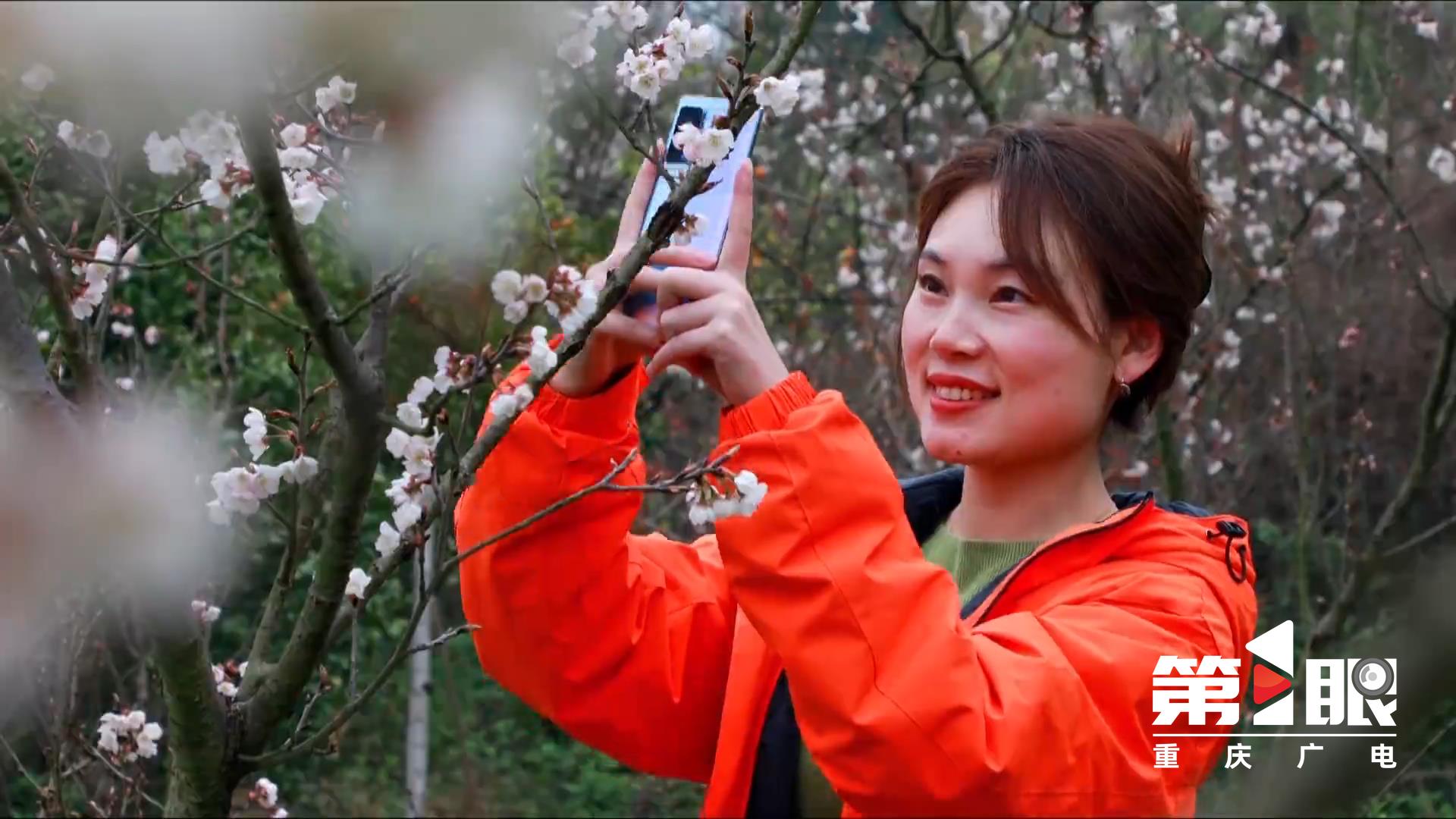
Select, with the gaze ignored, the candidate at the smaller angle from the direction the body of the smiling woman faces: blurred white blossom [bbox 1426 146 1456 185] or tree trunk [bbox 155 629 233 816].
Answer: the tree trunk

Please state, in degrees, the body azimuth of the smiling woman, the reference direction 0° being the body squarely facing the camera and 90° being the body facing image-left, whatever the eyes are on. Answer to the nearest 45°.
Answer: approximately 45°

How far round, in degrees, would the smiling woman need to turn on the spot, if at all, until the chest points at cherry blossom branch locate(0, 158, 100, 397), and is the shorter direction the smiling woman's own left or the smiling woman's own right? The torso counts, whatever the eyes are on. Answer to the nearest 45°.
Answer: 0° — they already face it

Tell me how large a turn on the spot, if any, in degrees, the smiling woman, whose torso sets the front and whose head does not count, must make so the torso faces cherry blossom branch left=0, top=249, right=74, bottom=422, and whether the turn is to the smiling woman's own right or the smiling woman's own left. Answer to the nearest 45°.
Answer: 0° — they already face it

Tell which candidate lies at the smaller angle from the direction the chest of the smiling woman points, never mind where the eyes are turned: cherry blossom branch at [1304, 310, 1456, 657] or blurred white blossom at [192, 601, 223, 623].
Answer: the blurred white blossom

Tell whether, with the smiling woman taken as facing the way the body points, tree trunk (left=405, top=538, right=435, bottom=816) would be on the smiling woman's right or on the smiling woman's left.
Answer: on the smiling woman's right

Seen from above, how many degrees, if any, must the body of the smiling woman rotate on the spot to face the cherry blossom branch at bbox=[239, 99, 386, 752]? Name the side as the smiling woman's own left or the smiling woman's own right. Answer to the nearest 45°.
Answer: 0° — they already face it
